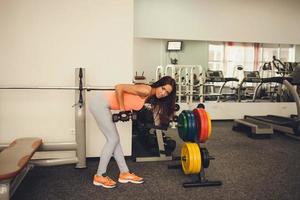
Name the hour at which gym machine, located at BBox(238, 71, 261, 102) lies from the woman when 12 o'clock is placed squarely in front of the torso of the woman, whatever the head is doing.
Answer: The gym machine is roughly at 10 o'clock from the woman.

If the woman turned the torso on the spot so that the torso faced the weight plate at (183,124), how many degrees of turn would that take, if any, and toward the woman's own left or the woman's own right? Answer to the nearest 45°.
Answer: approximately 45° to the woman's own left

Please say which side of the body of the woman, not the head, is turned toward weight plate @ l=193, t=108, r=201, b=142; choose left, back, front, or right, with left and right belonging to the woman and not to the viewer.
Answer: front

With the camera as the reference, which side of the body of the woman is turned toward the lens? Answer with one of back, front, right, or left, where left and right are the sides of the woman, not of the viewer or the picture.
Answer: right

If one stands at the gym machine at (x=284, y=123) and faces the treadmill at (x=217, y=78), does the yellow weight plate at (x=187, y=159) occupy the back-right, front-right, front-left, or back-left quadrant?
back-left
